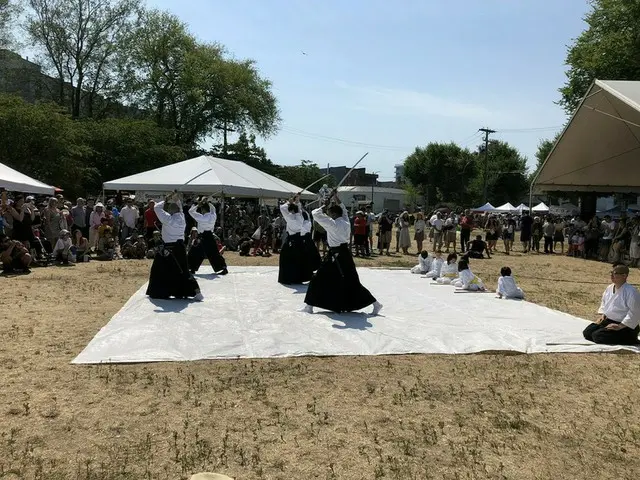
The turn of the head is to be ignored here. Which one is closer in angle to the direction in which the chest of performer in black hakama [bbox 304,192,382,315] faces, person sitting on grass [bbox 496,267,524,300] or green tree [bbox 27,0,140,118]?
the green tree

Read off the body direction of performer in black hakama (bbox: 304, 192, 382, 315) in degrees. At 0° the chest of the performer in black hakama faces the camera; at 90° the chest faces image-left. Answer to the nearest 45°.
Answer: approximately 135°

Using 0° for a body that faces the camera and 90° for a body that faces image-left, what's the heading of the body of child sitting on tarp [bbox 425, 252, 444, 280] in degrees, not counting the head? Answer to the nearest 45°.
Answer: approximately 90°

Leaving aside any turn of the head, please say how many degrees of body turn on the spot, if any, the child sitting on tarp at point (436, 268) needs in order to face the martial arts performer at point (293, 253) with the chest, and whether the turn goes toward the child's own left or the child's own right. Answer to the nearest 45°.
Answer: approximately 45° to the child's own left

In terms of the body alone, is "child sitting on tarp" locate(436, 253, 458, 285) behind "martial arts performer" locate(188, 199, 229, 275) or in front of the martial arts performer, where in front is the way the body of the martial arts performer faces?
behind

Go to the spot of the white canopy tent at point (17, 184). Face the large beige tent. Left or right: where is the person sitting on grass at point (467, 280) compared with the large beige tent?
right

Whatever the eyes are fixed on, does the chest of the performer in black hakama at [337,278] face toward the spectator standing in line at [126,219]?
yes
